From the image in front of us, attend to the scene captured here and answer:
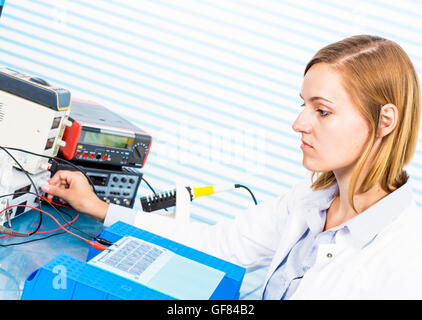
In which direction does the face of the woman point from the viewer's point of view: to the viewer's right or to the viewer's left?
to the viewer's left

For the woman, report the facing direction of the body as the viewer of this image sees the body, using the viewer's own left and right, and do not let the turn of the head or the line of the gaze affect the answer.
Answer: facing the viewer and to the left of the viewer

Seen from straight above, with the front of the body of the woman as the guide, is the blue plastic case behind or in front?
in front
